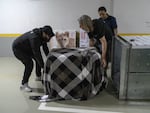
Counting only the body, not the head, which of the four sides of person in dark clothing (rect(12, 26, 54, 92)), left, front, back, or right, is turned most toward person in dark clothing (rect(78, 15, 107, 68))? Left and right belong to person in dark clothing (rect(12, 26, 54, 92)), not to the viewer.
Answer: front

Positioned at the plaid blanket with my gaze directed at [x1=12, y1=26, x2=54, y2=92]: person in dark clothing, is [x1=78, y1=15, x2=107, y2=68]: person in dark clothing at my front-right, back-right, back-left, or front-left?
back-right

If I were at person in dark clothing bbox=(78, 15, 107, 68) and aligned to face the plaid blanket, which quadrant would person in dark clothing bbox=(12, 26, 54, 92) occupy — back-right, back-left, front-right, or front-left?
front-right

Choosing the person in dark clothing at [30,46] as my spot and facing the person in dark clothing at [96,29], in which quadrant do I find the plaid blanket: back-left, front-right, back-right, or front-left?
front-right

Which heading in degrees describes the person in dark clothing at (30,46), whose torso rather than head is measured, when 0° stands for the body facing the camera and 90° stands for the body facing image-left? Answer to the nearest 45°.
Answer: approximately 270°
